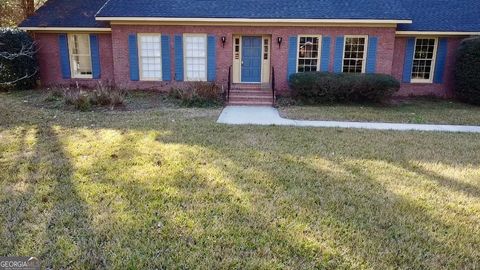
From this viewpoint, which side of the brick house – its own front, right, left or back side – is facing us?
front

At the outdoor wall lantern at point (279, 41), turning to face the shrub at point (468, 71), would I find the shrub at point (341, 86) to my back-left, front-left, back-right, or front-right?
front-right

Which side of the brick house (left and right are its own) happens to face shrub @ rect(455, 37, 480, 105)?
left

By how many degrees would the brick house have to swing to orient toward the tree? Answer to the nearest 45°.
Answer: approximately 135° to its right

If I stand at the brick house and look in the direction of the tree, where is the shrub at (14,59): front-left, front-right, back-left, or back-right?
front-left

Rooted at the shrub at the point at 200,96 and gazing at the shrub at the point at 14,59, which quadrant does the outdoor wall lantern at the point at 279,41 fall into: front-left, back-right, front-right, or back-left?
back-right

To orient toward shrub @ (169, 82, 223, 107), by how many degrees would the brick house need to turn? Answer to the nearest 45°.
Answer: approximately 45° to its right

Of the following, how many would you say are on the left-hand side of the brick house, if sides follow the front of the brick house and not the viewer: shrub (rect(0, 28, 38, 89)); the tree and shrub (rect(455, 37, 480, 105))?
1

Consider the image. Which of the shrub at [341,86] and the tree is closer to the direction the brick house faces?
the shrub

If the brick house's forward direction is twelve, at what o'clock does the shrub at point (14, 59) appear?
The shrub is roughly at 3 o'clock from the brick house.

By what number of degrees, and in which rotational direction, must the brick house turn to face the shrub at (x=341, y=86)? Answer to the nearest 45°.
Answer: approximately 45° to its left

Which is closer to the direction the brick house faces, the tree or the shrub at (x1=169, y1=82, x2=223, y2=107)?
the shrub
